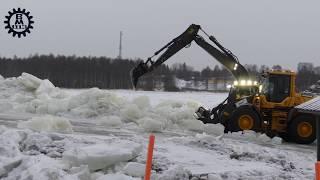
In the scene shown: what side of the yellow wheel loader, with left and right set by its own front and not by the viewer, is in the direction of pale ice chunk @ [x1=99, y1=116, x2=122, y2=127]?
front

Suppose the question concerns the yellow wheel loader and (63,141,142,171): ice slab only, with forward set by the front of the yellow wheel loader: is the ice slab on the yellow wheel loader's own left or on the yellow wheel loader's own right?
on the yellow wheel loader's own left

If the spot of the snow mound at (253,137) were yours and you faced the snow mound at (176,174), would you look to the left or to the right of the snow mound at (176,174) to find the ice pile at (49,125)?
right

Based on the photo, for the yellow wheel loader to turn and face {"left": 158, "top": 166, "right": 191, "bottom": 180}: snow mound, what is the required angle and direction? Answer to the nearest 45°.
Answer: approximately 90° to its left

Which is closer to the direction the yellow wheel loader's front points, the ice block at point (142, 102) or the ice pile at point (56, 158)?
the ice block

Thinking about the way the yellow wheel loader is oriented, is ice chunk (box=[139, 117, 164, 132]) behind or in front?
in front

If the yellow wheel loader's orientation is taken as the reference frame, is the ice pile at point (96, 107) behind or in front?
in front

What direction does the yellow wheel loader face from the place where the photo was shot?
facing to the left of the viewer

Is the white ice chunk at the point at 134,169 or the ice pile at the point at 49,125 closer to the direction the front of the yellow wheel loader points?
the ice pile
